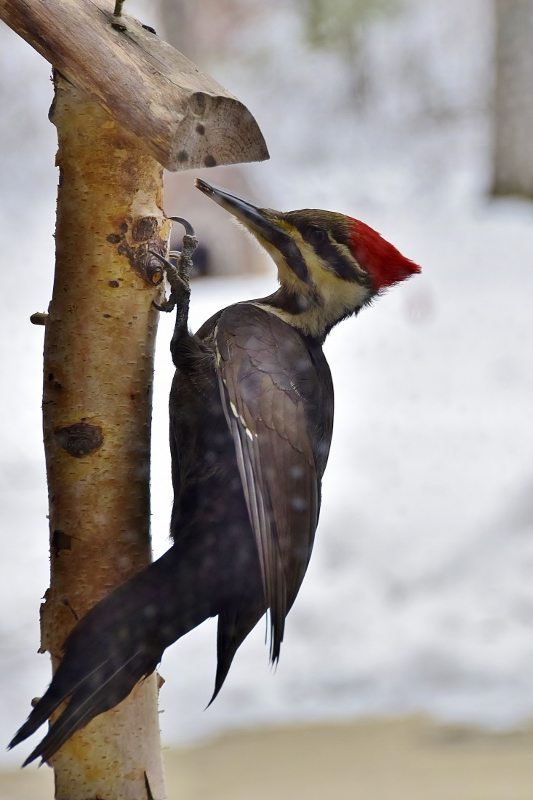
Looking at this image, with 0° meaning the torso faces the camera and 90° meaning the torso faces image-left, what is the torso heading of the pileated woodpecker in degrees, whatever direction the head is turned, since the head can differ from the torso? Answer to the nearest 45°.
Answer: approximately 90°
